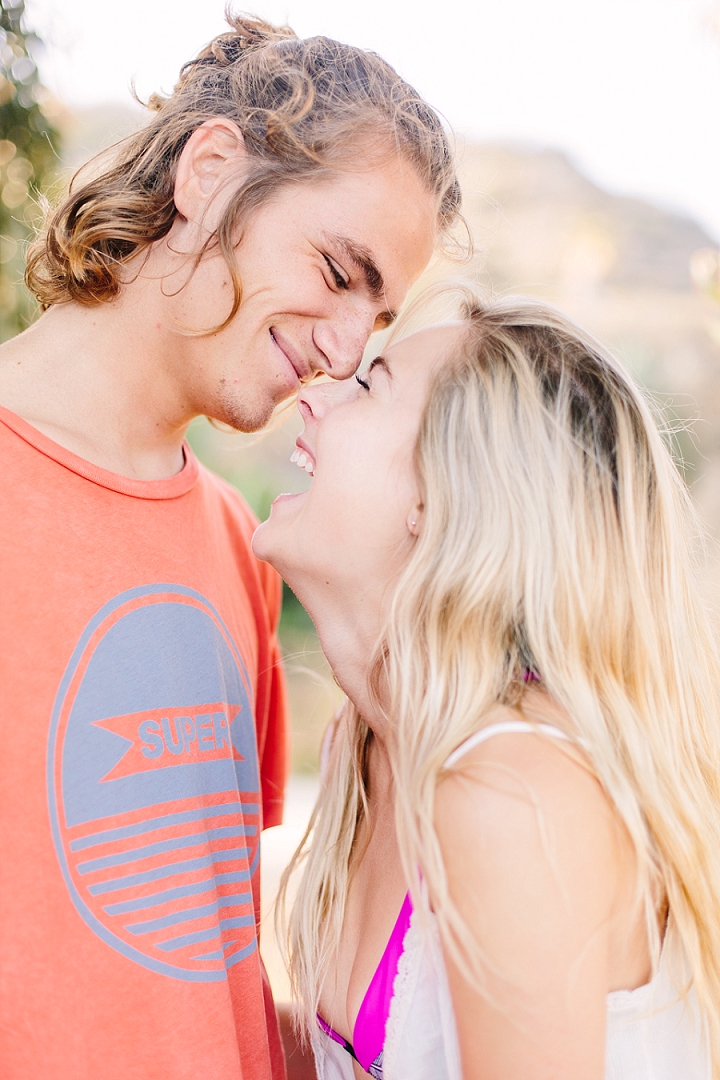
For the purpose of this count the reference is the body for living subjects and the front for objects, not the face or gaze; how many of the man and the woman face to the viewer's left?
1

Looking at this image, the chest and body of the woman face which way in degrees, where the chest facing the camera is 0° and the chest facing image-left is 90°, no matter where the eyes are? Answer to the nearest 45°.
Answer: approximately 90°

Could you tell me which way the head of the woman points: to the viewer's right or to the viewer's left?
to the viewer's left

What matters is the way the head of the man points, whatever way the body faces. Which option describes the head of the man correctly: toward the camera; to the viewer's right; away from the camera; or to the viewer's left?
to the viewer's right

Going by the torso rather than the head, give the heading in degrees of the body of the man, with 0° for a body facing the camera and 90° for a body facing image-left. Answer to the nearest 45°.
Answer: approximately 315°
